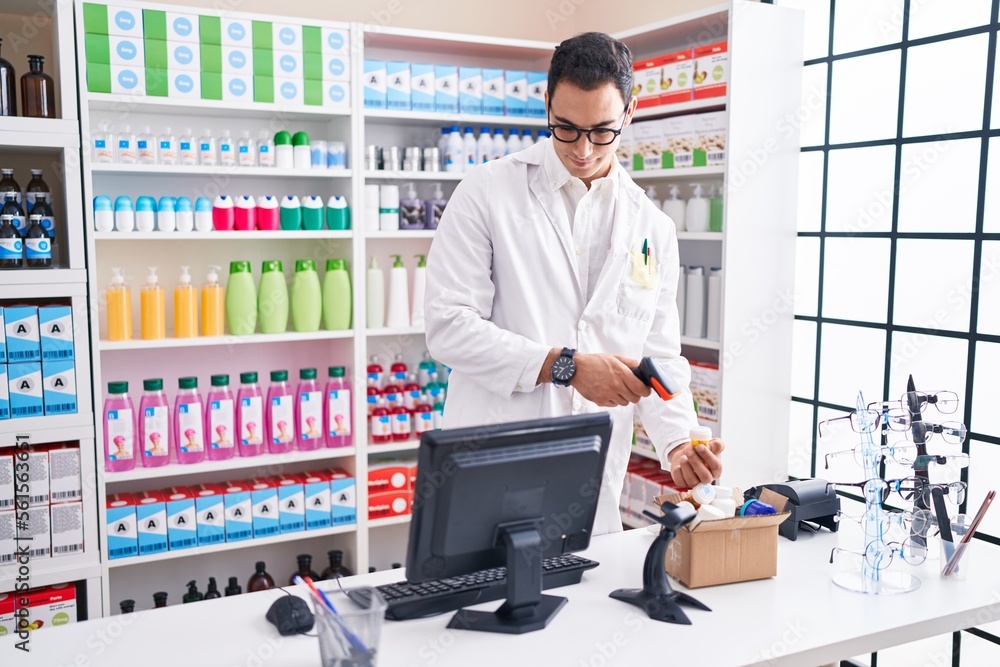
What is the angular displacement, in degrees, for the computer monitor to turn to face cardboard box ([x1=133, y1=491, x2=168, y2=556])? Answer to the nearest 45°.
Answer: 0° — it already faces it

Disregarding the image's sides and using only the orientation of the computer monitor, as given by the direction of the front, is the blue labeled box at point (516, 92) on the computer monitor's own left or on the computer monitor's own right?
on the computer monitor's own right

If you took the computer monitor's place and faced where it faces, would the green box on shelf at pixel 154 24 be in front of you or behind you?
in front

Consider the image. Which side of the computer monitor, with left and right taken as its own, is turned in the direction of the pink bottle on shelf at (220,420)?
front

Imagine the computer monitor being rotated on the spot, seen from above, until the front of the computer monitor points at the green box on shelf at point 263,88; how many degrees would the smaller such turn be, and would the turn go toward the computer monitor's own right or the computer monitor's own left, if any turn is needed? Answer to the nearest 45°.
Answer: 0° — it already faces it

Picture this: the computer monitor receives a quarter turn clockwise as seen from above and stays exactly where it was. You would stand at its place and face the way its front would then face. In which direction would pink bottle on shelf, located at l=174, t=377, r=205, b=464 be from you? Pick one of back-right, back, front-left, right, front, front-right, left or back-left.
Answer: left

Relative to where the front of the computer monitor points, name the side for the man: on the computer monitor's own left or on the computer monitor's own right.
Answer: on the computer monitor's own right

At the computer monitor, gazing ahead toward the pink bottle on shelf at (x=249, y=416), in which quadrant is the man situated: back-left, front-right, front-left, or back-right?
front-right

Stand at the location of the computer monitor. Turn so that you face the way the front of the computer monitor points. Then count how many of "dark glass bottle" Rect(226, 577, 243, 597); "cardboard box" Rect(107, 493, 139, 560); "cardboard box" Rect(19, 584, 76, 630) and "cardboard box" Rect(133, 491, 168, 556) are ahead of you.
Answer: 4

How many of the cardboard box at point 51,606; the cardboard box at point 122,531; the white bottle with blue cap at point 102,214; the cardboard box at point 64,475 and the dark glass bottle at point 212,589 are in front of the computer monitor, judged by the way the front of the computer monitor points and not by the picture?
5

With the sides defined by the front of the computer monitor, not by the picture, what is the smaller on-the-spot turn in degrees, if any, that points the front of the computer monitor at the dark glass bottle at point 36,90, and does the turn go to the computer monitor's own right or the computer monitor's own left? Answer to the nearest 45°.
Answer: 0° — it already faces it

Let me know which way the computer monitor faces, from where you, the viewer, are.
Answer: facing away from the viewer and to the left of the viewer

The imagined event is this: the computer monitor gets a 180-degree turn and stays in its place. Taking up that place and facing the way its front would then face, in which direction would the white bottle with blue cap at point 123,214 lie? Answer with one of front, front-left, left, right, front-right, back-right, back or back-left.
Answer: back
